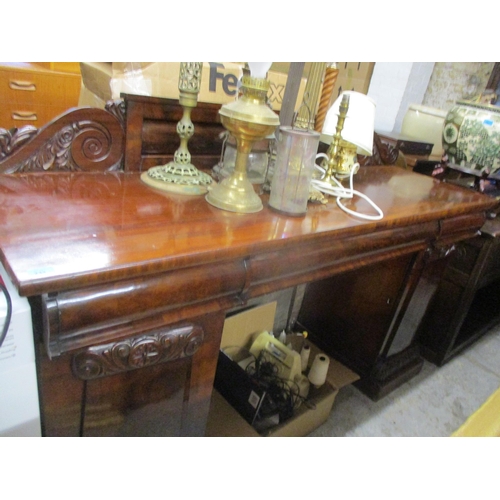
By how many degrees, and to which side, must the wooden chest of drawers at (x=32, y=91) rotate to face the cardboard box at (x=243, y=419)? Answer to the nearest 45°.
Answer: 0° — it already faces it

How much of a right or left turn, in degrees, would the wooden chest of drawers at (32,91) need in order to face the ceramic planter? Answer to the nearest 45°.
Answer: approximately 45° to its left

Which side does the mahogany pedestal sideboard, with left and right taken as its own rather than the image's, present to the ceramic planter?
left

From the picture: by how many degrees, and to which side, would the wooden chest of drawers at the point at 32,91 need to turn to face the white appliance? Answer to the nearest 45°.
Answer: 0° — it already faces it

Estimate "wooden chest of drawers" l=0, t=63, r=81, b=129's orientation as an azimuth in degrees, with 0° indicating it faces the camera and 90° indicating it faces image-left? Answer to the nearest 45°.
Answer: approximately 0°
